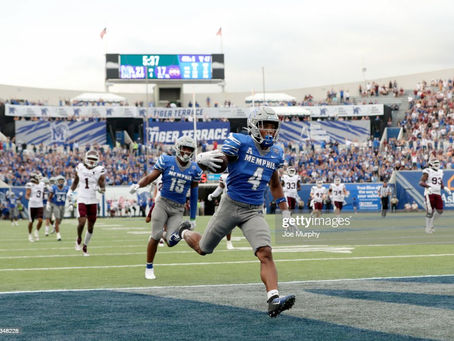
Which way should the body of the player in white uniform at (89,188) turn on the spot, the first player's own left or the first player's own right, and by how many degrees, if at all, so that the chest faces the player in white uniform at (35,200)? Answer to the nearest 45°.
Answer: approximately 180°

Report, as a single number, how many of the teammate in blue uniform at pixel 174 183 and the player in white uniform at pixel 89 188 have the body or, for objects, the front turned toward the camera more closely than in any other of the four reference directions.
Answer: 2

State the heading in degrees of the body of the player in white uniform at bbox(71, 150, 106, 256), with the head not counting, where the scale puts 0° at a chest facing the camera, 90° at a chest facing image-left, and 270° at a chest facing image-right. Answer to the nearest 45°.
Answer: approximately 0°

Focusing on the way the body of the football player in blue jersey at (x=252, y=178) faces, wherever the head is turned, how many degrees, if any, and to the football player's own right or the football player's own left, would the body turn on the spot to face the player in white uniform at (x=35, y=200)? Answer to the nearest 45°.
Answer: approximately 180°

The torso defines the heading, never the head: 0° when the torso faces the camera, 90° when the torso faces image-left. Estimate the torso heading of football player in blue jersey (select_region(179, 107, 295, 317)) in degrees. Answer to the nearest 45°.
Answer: approximately 315°

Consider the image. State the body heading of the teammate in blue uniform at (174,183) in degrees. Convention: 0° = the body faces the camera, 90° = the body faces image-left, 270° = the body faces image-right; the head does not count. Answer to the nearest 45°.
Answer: approximately 0°

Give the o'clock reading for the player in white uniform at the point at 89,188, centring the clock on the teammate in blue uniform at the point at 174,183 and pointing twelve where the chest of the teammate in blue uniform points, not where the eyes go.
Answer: The player in white uniform is roughly at 5 o'clock from the teammate in blue uniform.

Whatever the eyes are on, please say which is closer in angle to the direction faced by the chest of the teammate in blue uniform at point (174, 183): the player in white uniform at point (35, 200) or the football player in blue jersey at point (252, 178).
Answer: the football player in blue jersey
